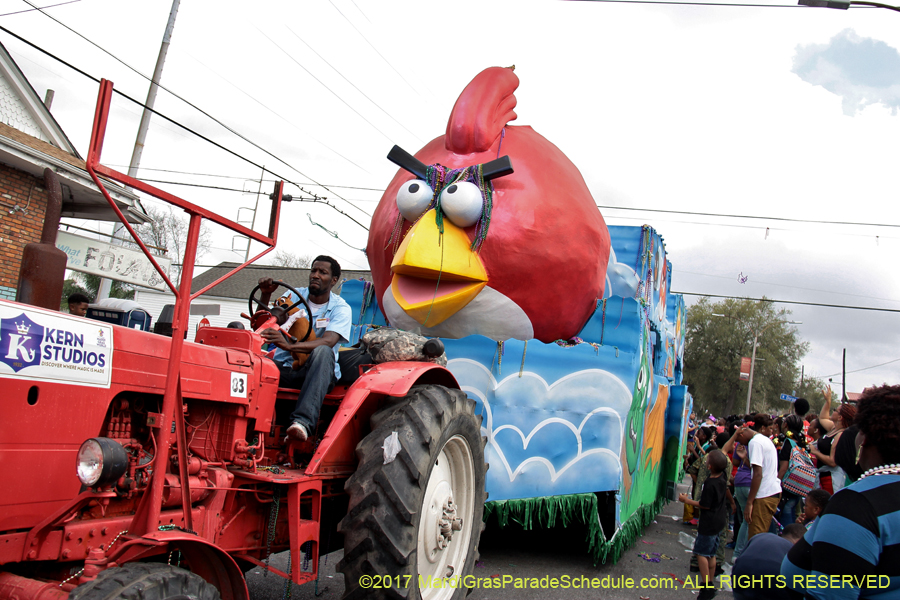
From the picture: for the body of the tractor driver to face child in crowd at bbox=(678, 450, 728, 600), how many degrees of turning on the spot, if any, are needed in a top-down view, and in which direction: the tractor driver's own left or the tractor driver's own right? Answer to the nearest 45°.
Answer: approximately 135° to the tractor driver's own left

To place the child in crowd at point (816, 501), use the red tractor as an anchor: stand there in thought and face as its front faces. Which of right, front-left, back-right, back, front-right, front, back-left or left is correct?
back-left

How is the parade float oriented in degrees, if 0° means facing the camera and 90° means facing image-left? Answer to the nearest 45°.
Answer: approximately 45°

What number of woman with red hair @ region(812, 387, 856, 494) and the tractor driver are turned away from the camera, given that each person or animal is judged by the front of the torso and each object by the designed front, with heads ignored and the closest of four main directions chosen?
0

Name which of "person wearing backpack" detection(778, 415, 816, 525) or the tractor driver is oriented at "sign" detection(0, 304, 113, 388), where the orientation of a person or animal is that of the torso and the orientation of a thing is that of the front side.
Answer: the tractor driver

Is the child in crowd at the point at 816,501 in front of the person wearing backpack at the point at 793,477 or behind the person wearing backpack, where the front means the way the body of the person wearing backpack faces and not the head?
behind

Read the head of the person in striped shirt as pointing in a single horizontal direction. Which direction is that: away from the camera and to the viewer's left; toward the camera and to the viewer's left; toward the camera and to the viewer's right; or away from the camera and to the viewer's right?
away from the camera and to the viewer's left

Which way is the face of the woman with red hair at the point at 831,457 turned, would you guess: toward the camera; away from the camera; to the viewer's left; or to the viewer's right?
to the viewer's left

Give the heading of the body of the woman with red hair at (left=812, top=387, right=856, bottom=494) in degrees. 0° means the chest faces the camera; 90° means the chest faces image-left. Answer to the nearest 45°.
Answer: approximately 90°

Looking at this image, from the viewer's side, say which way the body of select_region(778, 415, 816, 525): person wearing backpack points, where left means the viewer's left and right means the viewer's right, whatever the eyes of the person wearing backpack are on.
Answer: facing away from the viewer and to the left of the viewer

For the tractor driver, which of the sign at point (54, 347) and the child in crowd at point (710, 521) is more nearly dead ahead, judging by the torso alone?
the sign

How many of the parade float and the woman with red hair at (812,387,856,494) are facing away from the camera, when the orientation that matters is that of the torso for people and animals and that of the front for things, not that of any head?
0

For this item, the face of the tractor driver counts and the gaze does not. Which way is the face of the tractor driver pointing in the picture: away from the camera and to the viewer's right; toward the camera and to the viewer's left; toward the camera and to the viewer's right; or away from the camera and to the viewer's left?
toward the camera and to the viewer's left

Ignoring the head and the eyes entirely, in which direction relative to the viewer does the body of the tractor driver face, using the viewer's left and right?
facing the viewer and to the left of the viewer
